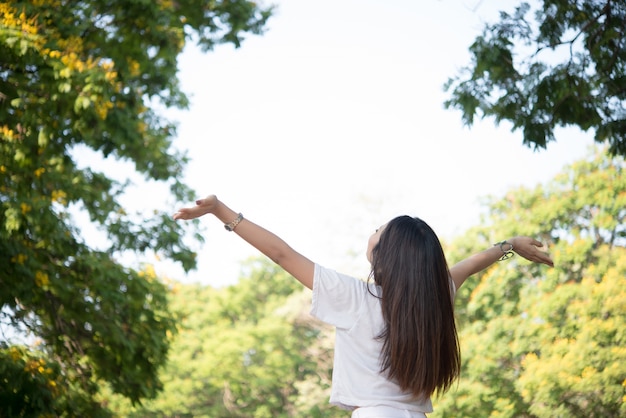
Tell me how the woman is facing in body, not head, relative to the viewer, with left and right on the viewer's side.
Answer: facing away from the viewer and to the left of the viewer
